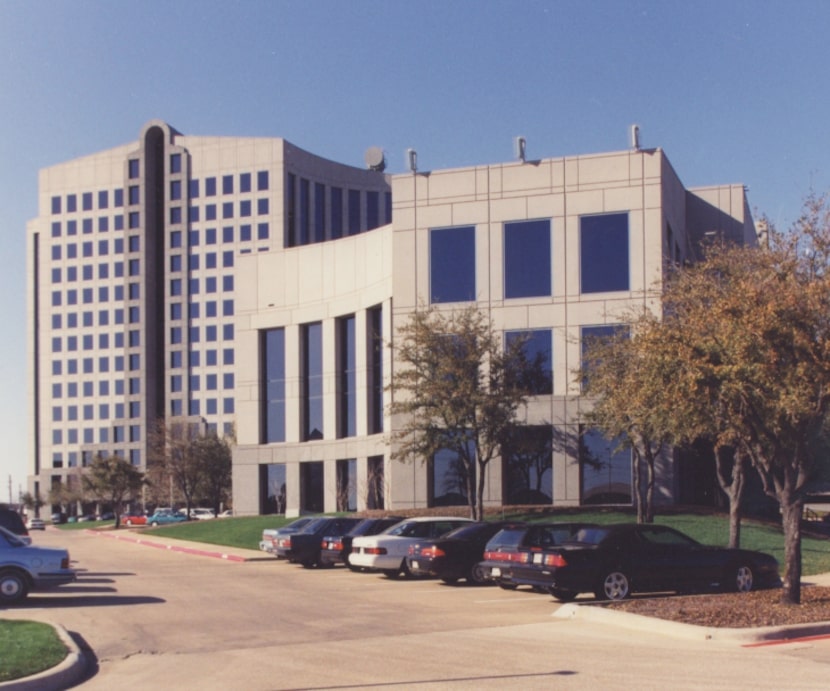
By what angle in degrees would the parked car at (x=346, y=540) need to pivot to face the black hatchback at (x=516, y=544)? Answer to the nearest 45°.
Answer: approximately 135° to its right

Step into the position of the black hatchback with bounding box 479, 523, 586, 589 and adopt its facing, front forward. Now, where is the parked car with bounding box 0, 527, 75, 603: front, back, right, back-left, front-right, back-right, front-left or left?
back-left

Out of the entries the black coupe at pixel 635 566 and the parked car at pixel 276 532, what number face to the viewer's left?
0

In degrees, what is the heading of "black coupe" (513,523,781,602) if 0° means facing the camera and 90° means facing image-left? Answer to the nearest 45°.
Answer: approximately 225°

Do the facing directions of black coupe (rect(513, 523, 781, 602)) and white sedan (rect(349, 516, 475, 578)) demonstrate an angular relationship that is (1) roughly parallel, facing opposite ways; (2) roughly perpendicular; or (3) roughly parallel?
roughly parallel

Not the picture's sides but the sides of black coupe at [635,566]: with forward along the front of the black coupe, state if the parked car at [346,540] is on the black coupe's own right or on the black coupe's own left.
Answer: on the black coupe's own left

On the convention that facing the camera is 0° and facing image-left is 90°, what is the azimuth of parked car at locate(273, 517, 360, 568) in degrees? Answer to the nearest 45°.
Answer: approximately 225°

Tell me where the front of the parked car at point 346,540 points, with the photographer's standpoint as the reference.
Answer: facing away from the viewer and to the right of the viewer

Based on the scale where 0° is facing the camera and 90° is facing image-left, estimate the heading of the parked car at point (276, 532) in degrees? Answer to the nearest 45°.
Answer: approximately 225°
